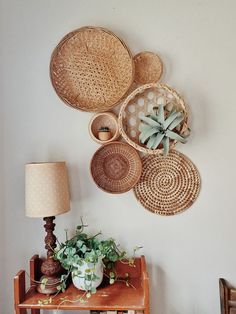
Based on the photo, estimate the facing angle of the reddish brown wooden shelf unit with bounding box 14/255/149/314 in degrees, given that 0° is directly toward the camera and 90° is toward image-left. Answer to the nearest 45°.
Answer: approximately 0°
